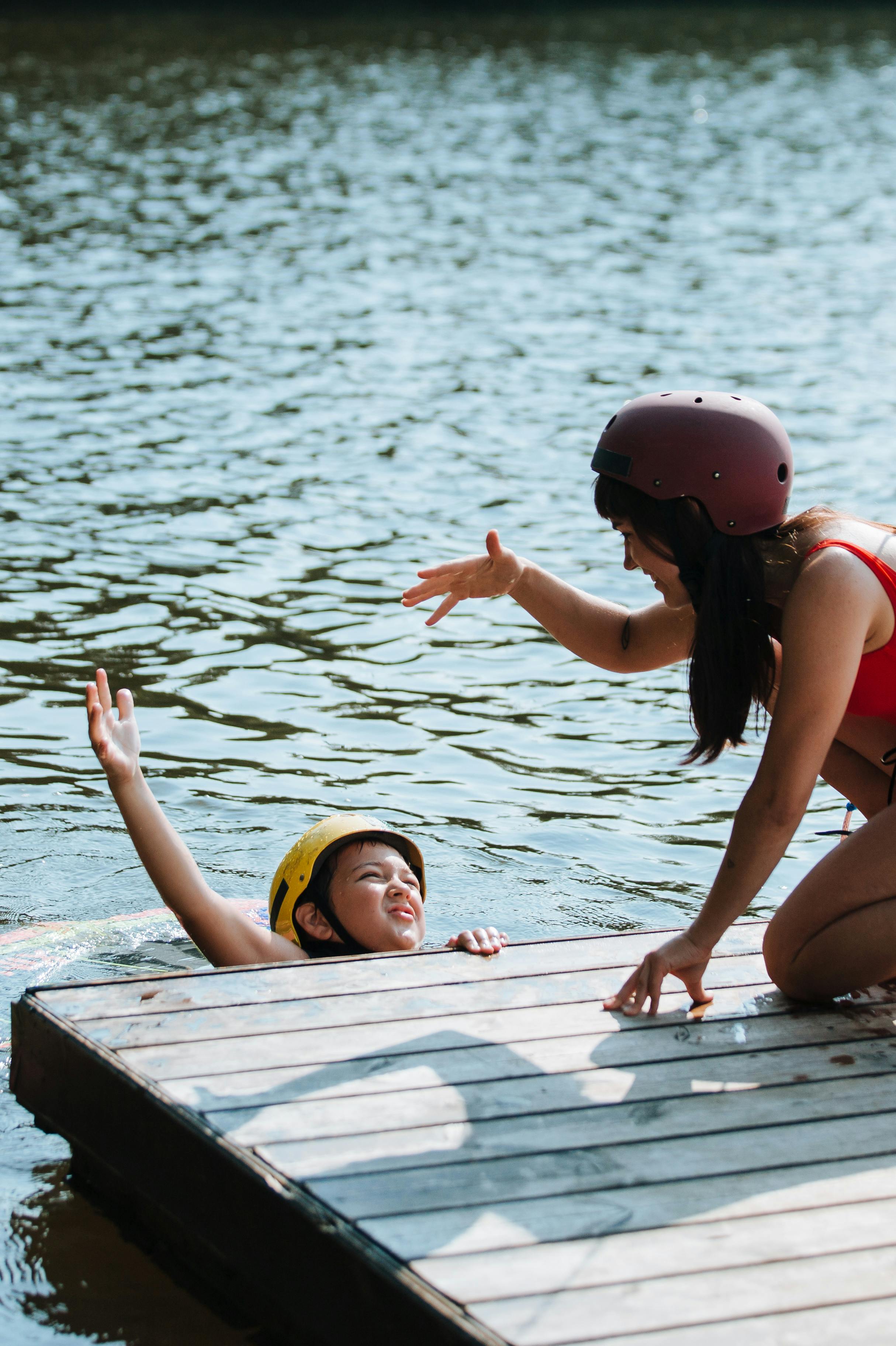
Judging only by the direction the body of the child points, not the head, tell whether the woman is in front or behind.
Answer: in front

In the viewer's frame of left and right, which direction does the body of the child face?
facing the viewer and to the right of the viewer

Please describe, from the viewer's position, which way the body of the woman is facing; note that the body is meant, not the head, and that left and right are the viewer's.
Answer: facing to the left of the viewer

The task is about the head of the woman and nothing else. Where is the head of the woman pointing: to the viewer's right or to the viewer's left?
to the viewer's left

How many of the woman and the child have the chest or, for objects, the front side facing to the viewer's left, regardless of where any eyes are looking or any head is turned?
1
